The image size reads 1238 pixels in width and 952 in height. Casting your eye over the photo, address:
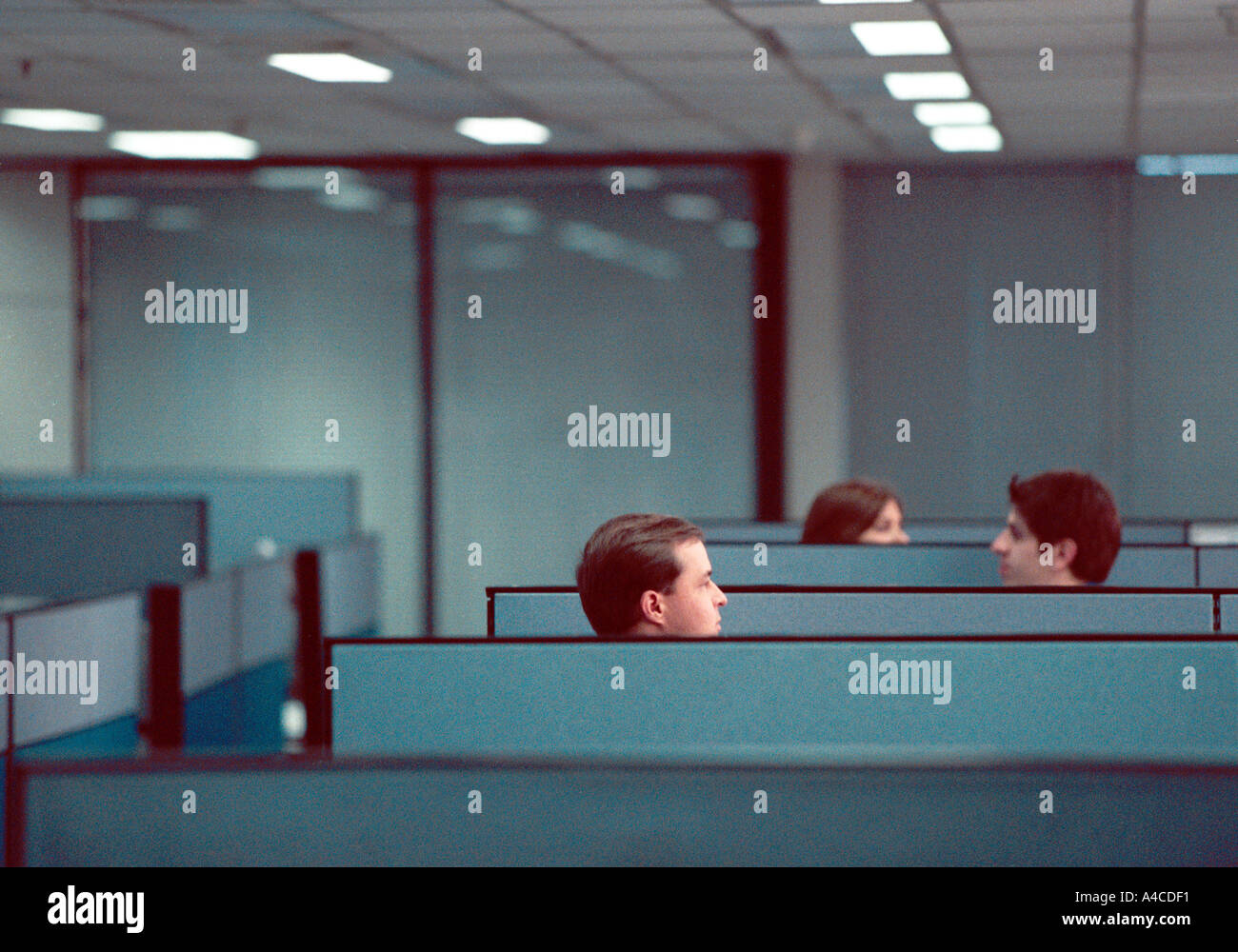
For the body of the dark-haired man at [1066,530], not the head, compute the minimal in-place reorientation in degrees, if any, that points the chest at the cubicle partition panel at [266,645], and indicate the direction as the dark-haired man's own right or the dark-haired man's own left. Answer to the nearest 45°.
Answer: approximately 45° to the dark-haired man's own right

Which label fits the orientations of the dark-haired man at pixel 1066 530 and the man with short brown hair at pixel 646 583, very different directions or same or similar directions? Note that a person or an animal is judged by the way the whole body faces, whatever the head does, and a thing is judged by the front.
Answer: very different directions

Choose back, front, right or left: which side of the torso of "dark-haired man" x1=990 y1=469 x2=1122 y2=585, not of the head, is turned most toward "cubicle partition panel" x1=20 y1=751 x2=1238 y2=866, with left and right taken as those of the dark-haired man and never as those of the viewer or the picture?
left

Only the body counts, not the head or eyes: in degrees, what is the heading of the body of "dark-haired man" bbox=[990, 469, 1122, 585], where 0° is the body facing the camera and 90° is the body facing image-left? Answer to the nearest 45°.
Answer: approximately 90°

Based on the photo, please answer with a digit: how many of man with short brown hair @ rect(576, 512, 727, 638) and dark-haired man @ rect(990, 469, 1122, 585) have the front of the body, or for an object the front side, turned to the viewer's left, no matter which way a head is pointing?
1

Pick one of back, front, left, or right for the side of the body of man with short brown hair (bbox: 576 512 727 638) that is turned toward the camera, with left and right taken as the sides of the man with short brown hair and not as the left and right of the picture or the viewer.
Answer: right

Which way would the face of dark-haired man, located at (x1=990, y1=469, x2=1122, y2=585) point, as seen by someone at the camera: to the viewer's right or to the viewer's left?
to the viewer's left

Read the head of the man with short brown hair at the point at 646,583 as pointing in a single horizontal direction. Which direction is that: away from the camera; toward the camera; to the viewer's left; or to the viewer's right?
to the viewer's right

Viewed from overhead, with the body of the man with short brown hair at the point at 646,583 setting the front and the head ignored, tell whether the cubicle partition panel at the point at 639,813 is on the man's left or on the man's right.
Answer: on the man's right

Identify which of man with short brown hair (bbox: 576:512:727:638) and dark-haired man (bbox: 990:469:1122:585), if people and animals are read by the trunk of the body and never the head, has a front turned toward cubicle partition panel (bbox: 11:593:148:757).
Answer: the dark-haired man
